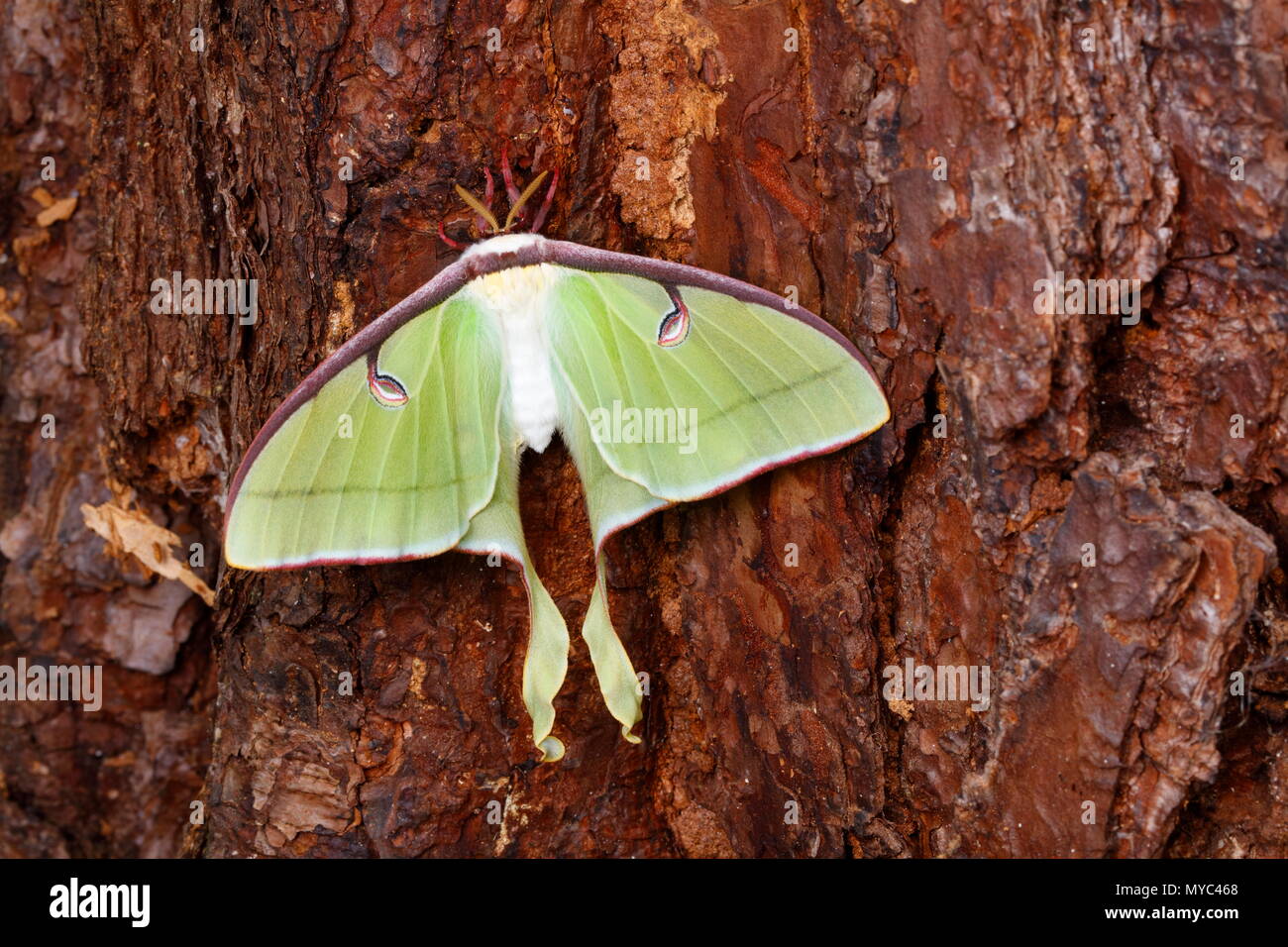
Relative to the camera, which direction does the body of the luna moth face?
away from the camera
